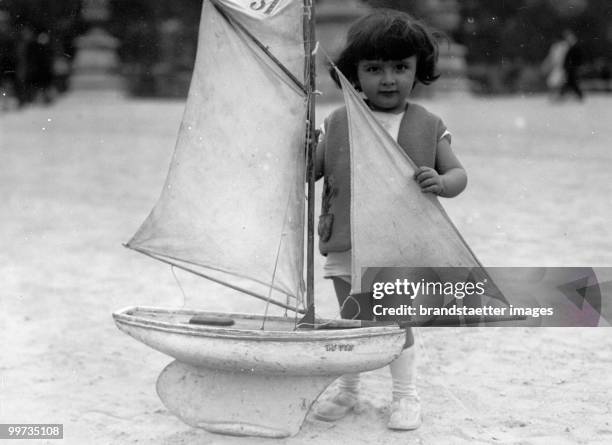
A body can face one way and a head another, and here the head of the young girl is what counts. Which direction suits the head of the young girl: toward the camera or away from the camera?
toward the camera

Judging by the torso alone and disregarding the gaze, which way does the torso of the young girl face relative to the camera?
toward the camera

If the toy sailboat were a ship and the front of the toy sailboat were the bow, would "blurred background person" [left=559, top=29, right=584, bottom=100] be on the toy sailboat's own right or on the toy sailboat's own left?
on the toy sailboat's own left

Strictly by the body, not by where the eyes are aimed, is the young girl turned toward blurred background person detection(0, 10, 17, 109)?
no

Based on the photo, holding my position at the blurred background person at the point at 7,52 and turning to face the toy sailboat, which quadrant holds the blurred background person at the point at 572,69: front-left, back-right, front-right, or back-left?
front-left

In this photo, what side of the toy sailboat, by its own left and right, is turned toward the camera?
right

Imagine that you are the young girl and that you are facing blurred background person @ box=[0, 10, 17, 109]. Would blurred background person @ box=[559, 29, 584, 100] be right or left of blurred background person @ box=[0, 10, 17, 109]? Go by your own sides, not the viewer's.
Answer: right

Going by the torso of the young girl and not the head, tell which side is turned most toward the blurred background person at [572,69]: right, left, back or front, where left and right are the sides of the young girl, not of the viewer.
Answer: back
